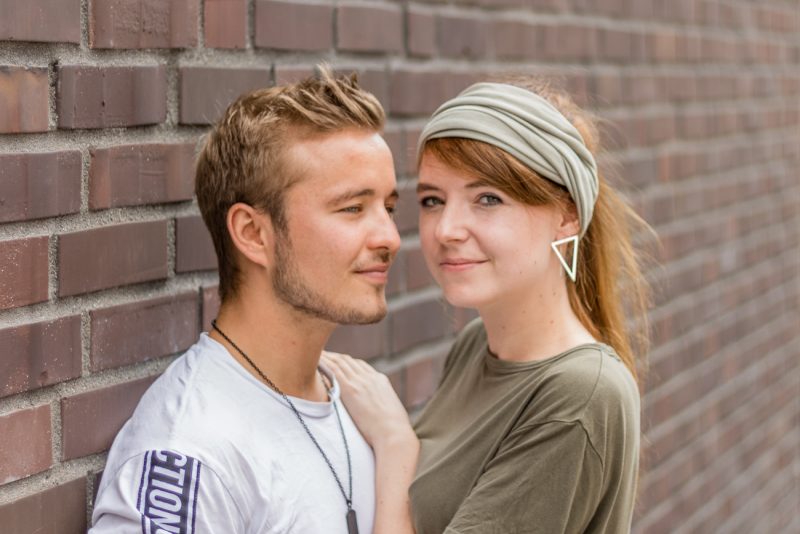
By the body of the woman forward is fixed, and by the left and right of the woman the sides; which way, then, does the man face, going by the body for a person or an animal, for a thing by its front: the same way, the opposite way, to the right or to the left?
to the left

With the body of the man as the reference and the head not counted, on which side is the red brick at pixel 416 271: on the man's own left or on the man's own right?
on the man's own left

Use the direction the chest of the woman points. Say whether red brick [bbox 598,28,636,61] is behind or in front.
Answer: behind

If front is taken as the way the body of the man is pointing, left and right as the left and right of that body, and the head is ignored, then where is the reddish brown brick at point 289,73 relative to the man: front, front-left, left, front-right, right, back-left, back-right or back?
back-left

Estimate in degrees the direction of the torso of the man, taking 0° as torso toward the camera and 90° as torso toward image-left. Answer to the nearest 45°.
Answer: approximately 315°

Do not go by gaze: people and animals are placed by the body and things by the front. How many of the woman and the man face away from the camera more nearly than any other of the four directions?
0

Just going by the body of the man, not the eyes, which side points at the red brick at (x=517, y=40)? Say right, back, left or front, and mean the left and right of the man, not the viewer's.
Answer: left

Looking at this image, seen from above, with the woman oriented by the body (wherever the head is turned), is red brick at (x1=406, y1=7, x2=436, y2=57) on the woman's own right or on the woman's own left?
on the woman's own right

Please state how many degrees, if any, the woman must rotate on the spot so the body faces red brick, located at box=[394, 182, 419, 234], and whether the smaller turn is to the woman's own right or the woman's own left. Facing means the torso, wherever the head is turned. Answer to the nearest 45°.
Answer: approximately 135° to the woman's own right

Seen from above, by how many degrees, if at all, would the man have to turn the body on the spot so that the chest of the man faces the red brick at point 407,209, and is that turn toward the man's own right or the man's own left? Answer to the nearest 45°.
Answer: approximately 135° to the man's own left
